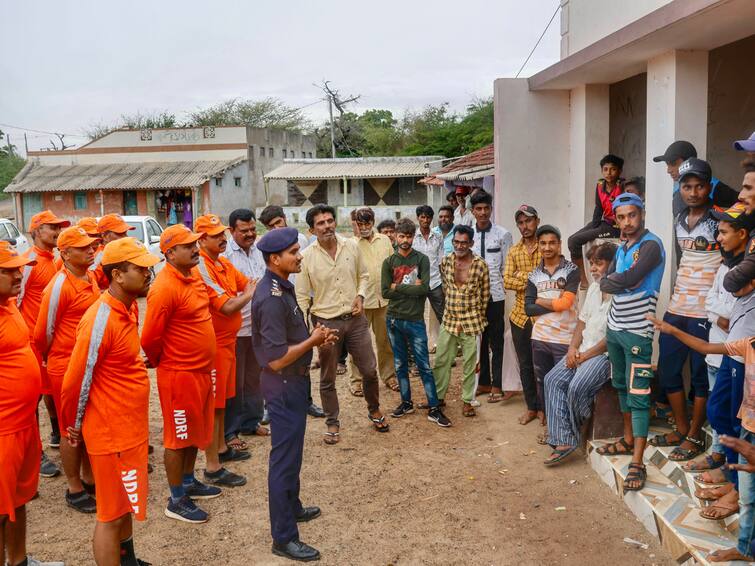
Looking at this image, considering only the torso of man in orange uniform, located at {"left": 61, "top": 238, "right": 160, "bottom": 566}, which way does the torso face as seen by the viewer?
to the viewer's right

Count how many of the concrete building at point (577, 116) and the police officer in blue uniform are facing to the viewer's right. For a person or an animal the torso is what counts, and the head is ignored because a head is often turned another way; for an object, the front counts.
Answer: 1

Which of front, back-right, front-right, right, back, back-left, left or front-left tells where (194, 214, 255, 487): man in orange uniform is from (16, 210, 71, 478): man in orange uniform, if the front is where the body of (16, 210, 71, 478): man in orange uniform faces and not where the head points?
front-right

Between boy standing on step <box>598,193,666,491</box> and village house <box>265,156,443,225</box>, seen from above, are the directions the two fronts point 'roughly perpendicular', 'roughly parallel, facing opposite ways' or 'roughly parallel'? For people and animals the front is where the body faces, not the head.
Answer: roughly perpendicular

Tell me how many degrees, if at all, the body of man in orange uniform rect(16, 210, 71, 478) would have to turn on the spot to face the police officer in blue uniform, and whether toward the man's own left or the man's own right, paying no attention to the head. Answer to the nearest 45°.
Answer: approximately 45° to the man's own right

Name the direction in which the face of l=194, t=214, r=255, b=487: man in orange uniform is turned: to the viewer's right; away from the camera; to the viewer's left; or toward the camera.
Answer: to the viewer's right

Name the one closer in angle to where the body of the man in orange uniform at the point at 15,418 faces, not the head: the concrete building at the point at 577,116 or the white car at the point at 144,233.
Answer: the concrete building

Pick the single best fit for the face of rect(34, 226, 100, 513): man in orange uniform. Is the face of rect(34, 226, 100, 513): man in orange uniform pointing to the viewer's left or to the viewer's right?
to the viewer's right

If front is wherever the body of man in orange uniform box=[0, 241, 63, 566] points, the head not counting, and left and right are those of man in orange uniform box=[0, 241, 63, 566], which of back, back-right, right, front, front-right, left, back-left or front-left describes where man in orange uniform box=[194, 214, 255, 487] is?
front-left

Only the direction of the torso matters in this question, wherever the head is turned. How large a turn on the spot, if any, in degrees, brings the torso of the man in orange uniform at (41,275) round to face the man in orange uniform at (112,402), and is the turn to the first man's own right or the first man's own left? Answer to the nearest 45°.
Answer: approximately 90° to the first man's own right

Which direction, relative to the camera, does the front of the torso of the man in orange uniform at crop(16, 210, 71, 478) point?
to the viewer's right

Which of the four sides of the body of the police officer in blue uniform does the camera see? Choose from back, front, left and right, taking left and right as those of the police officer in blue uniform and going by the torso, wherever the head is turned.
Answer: right

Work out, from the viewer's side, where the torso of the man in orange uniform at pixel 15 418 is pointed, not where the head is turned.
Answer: to the viewer's right
